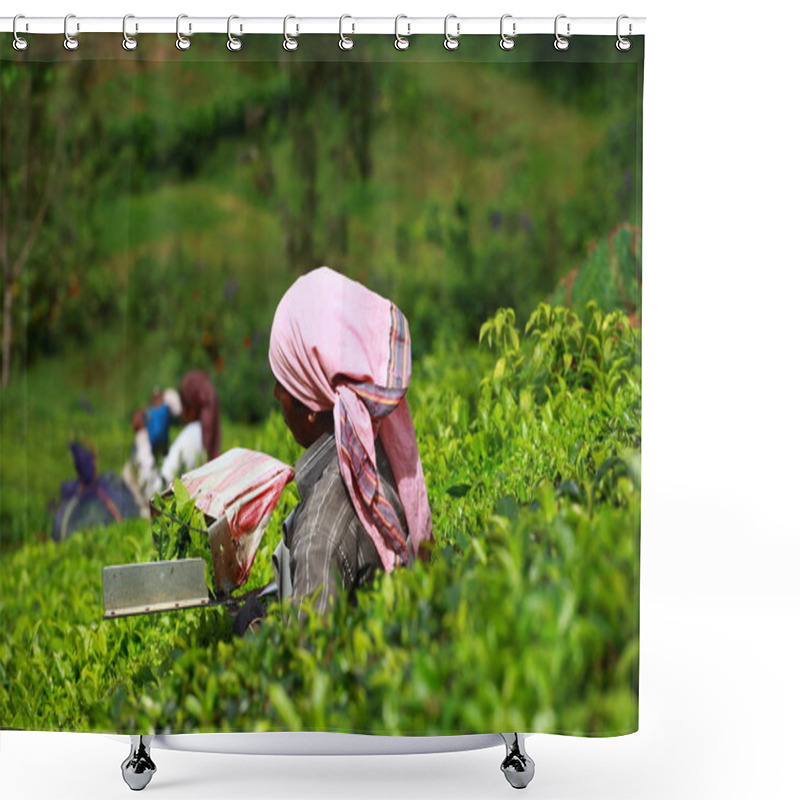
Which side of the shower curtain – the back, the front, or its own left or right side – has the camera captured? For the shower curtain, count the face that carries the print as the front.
front
